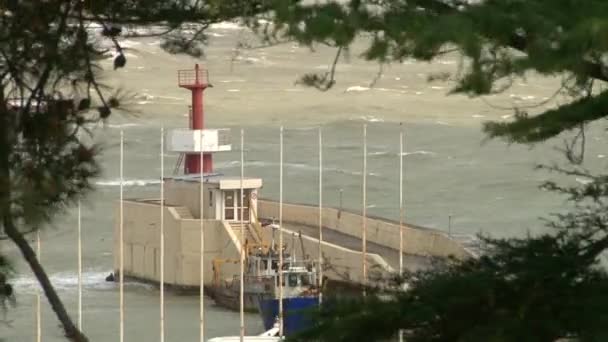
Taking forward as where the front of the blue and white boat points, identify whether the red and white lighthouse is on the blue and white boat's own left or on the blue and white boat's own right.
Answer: on the blue and white boat's own right

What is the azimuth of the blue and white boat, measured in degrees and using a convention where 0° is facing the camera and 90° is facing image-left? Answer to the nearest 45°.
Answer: approximately 45°
